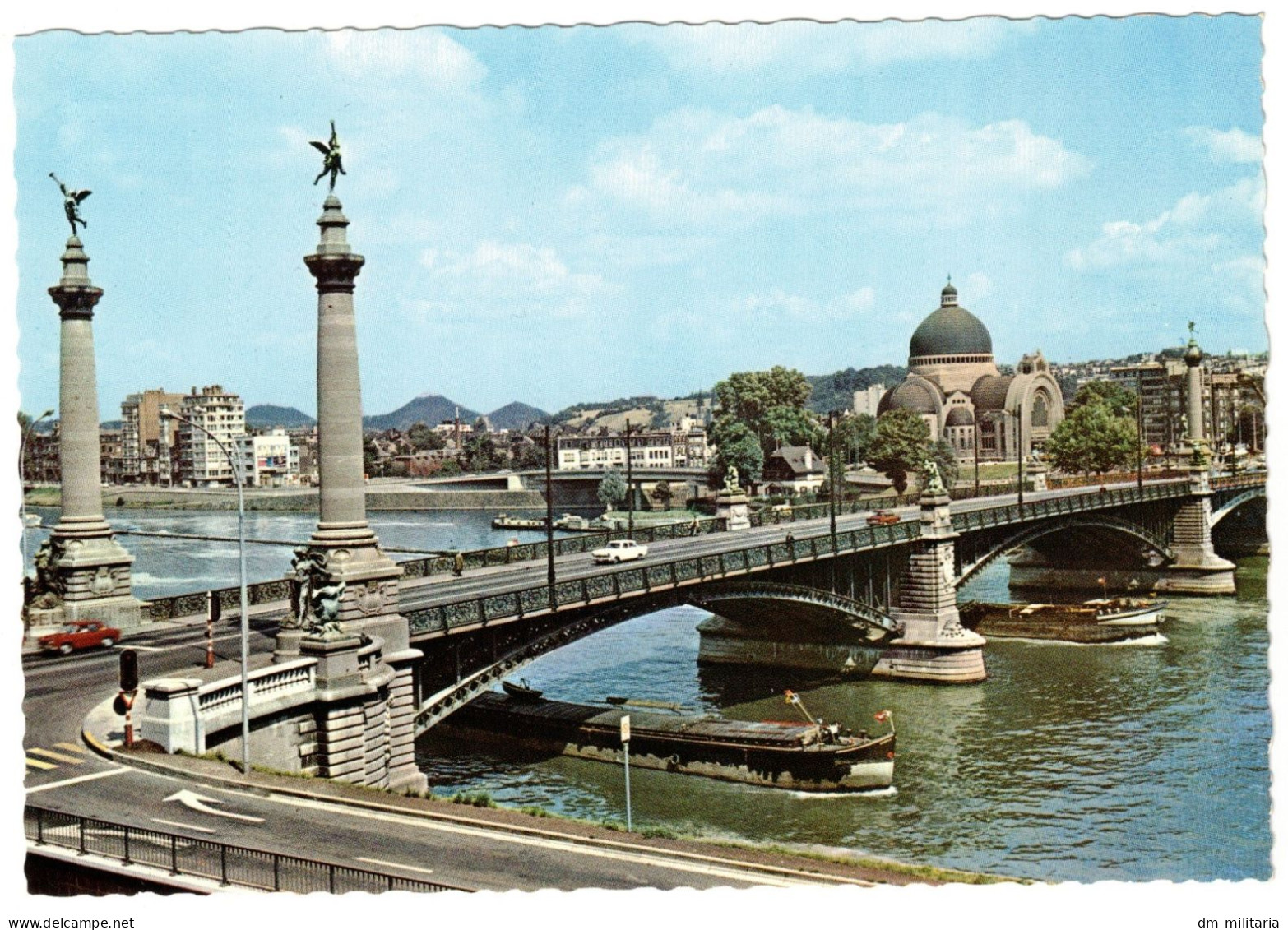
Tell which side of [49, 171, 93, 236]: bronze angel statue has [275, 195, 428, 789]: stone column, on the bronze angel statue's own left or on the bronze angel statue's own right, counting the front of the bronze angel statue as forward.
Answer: on the bronze angel statue's own left

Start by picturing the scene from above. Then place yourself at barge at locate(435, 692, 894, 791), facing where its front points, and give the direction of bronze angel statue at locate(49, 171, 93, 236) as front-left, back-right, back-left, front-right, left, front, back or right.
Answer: right

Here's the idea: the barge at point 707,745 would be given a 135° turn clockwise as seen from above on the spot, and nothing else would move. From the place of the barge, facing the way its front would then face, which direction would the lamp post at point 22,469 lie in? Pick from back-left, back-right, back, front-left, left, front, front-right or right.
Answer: front-left

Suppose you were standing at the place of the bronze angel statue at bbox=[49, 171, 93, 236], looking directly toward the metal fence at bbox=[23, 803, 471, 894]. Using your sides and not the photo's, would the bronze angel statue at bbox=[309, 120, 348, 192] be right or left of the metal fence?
left

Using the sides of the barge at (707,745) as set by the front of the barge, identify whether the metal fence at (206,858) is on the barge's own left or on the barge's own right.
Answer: on the barge's own right

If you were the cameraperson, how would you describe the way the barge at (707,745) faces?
facing the viewer and to the right of the viewer
